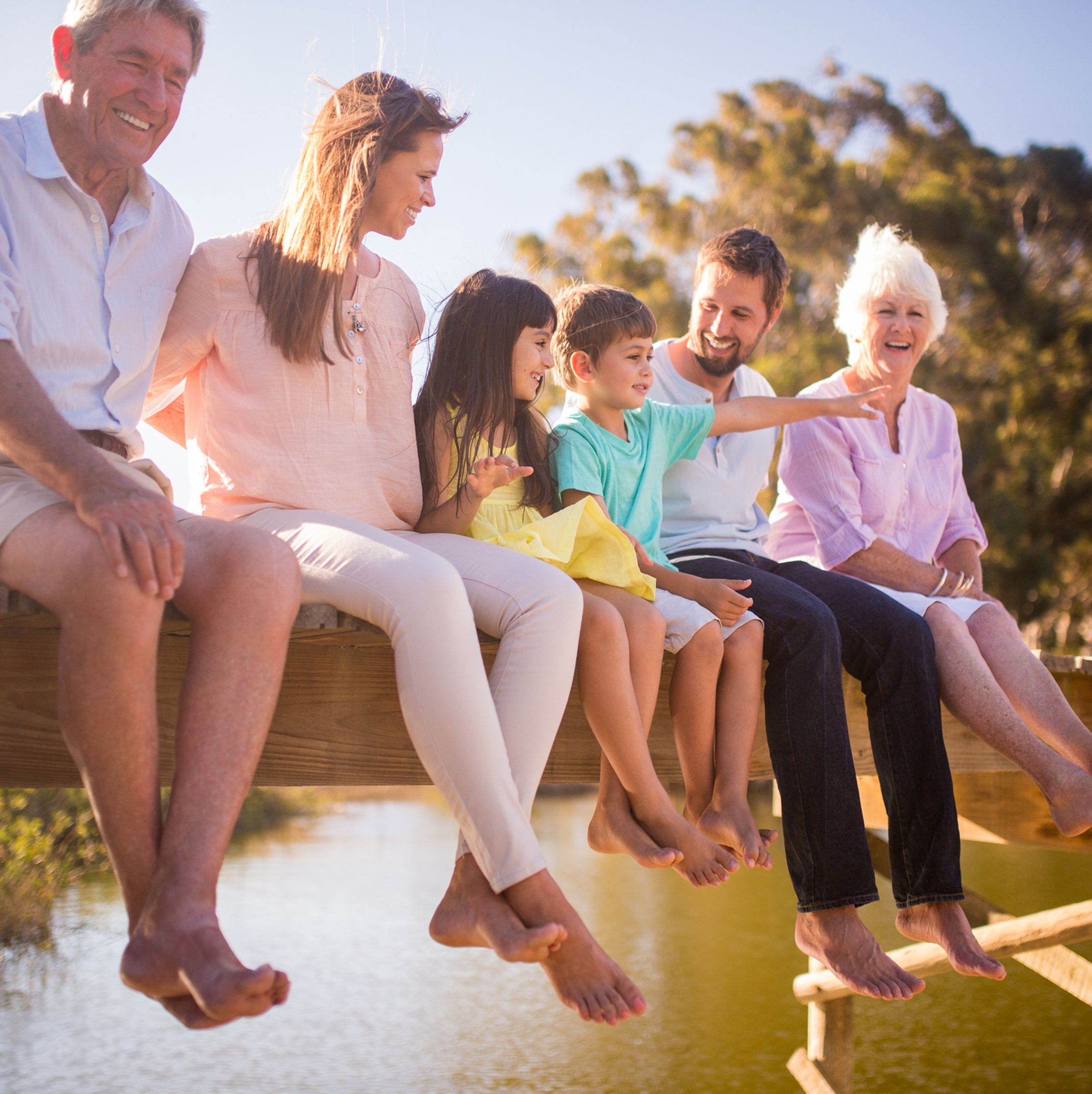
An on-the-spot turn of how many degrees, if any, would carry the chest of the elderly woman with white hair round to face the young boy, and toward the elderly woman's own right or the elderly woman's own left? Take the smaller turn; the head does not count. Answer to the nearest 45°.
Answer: approximately 90° to the elderly woman's own right

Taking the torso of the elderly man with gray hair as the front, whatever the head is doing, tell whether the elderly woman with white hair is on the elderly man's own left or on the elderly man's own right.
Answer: on the elderly man's own left

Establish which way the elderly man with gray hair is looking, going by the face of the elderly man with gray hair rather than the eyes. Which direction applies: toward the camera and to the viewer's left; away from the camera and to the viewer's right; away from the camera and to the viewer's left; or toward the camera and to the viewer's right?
toward the camera and to the viewer's right

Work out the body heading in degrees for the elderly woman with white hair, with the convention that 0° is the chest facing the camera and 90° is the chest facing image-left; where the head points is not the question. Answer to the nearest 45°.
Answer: approximately 315°

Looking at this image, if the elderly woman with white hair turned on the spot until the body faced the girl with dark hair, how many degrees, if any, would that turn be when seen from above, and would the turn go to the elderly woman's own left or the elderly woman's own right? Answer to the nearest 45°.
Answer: approximately 90° to the elderly woman's own right

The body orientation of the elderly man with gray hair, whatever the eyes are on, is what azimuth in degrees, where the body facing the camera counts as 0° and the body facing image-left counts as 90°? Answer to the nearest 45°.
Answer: approximately 315°
